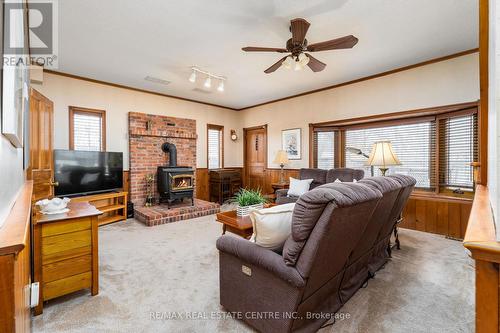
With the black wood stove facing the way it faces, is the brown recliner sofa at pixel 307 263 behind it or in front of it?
in front

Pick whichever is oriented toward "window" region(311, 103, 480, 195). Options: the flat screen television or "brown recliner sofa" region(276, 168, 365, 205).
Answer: the flat screen television

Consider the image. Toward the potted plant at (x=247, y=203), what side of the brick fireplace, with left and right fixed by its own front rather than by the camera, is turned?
front

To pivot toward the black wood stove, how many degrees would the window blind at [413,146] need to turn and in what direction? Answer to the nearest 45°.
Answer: approximately 45° to its right

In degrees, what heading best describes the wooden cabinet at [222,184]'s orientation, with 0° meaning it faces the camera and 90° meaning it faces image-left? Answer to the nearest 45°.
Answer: approximately 315°

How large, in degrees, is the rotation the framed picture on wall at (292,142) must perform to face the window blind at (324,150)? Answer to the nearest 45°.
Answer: approximately 90° to its left

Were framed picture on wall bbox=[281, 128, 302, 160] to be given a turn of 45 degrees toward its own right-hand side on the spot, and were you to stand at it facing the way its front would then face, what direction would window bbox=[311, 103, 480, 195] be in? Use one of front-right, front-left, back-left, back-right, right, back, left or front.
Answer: back-left

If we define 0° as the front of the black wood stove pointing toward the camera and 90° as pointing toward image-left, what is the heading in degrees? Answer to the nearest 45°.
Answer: approximately 315°

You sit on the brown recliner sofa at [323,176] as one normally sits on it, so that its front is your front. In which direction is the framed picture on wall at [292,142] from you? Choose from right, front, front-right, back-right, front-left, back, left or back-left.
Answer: right

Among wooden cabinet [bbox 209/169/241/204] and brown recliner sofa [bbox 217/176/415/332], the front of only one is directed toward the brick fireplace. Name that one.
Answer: the brown recliner sofa

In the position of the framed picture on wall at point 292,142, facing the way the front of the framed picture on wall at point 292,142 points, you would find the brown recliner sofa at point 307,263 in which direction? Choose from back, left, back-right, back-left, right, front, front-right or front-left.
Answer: front-left

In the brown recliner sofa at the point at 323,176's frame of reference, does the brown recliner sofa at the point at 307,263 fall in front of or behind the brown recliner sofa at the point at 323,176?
in front

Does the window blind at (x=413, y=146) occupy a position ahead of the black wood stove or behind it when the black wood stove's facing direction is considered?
ahead

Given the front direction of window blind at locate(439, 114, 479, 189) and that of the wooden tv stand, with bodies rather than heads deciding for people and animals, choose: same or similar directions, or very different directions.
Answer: very different directions

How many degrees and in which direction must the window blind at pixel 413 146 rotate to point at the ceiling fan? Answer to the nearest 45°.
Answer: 0° — it already faces it

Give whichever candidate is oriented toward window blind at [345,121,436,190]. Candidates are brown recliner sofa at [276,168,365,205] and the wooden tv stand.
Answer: the wooden tv stand

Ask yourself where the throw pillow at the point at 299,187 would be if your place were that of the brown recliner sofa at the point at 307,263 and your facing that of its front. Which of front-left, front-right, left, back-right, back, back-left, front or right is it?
front-right
